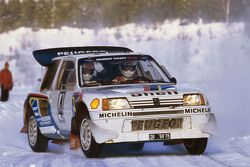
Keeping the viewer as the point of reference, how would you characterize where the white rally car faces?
facing the viewer and to the right of the viewer

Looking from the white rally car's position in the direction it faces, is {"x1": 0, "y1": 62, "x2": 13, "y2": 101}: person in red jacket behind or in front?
behind
